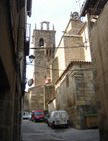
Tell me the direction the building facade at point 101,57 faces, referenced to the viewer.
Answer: facing to the left of the viewer

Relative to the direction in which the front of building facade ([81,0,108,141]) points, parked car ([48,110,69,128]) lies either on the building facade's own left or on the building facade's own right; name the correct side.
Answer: on the building facade's own right
